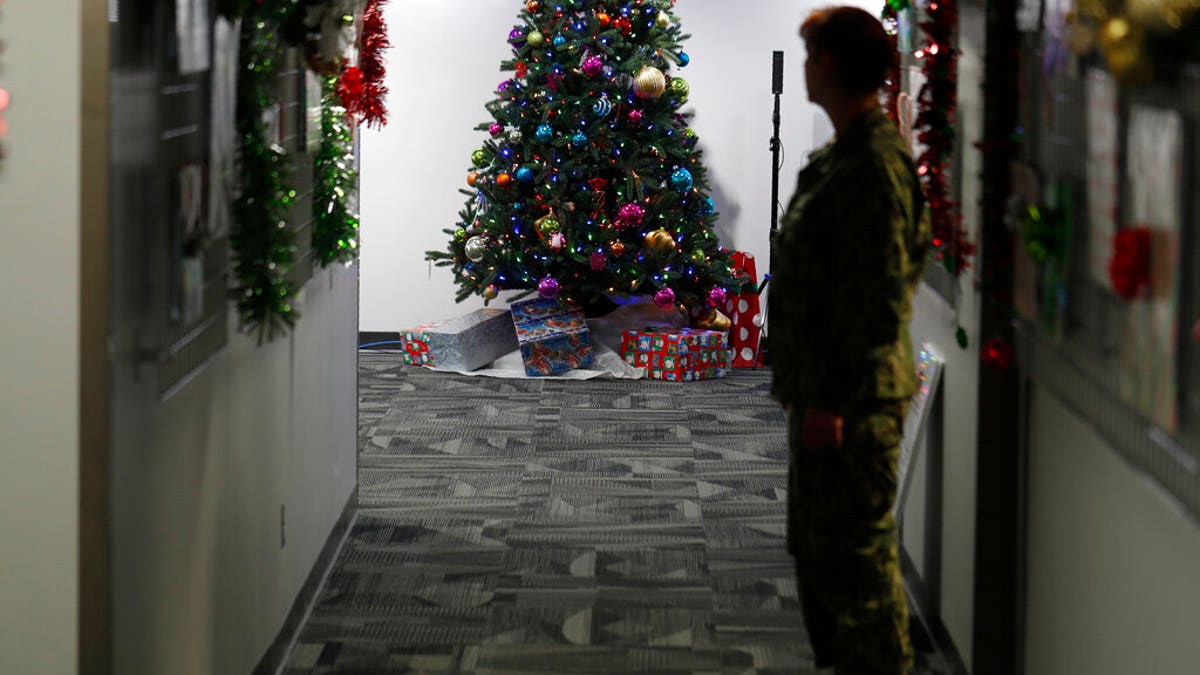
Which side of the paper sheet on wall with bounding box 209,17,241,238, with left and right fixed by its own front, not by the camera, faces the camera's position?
right

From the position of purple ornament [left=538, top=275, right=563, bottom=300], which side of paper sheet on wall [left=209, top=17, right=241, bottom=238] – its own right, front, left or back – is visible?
left

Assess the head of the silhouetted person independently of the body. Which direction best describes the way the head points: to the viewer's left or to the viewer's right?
to the viewer's left

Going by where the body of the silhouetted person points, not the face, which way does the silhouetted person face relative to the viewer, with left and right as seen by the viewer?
facing to the left of the viewer

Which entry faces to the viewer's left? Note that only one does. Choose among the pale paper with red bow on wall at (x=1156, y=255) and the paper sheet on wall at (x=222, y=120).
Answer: the pale paper with red bow on wall

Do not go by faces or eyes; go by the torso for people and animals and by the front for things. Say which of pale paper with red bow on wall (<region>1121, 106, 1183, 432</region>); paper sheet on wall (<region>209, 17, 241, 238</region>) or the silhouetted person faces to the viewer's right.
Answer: the paper sheet on wall

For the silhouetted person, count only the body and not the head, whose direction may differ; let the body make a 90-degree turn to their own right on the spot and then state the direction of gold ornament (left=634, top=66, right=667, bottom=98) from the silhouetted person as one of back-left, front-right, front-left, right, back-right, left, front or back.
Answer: front

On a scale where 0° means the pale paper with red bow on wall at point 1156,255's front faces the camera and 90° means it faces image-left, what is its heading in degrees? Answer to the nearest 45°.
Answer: approximately 90°

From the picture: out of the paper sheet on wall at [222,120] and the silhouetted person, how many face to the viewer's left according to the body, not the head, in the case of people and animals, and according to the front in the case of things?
1

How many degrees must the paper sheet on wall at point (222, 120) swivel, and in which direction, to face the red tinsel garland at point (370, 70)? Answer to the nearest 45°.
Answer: approximately 90° to its left

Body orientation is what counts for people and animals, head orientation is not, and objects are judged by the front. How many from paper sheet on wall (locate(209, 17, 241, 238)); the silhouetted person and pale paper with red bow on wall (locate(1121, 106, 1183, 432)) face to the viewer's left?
2

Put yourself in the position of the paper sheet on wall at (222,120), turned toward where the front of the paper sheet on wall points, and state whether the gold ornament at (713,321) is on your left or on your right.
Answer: on your left

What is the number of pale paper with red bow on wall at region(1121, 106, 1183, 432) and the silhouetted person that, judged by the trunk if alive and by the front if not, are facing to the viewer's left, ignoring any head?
2
